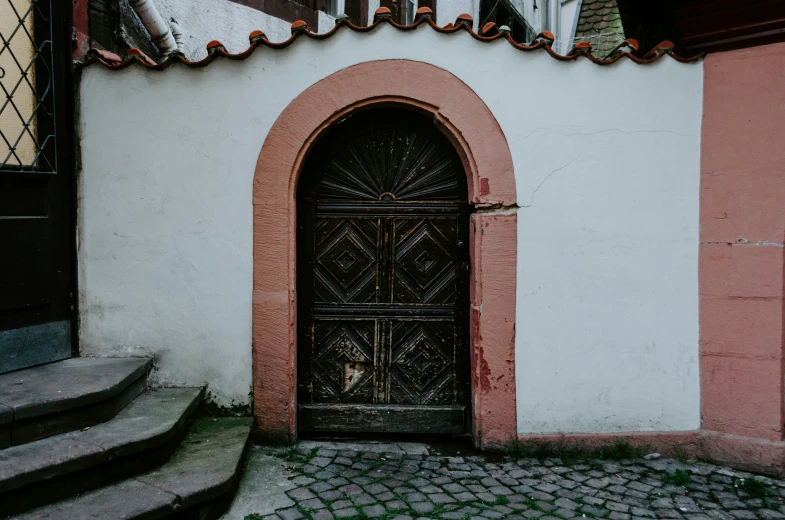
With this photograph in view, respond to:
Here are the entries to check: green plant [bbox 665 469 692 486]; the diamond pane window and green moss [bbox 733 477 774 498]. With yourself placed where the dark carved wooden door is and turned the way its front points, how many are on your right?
1

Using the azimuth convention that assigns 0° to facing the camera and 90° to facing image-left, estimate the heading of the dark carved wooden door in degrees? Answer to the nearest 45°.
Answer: approximately 0°

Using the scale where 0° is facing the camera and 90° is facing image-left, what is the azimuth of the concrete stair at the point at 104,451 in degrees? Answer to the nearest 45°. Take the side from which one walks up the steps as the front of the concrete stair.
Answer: approximately 315°

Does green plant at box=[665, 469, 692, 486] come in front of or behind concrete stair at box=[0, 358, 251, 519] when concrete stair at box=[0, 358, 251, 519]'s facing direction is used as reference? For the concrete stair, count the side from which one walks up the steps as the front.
in front

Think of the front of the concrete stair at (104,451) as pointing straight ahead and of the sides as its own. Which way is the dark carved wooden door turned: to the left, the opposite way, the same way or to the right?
to the right

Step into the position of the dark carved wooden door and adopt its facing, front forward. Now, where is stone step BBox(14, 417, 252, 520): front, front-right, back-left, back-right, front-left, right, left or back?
front-right

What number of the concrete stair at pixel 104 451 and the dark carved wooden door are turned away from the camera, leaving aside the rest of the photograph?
0
